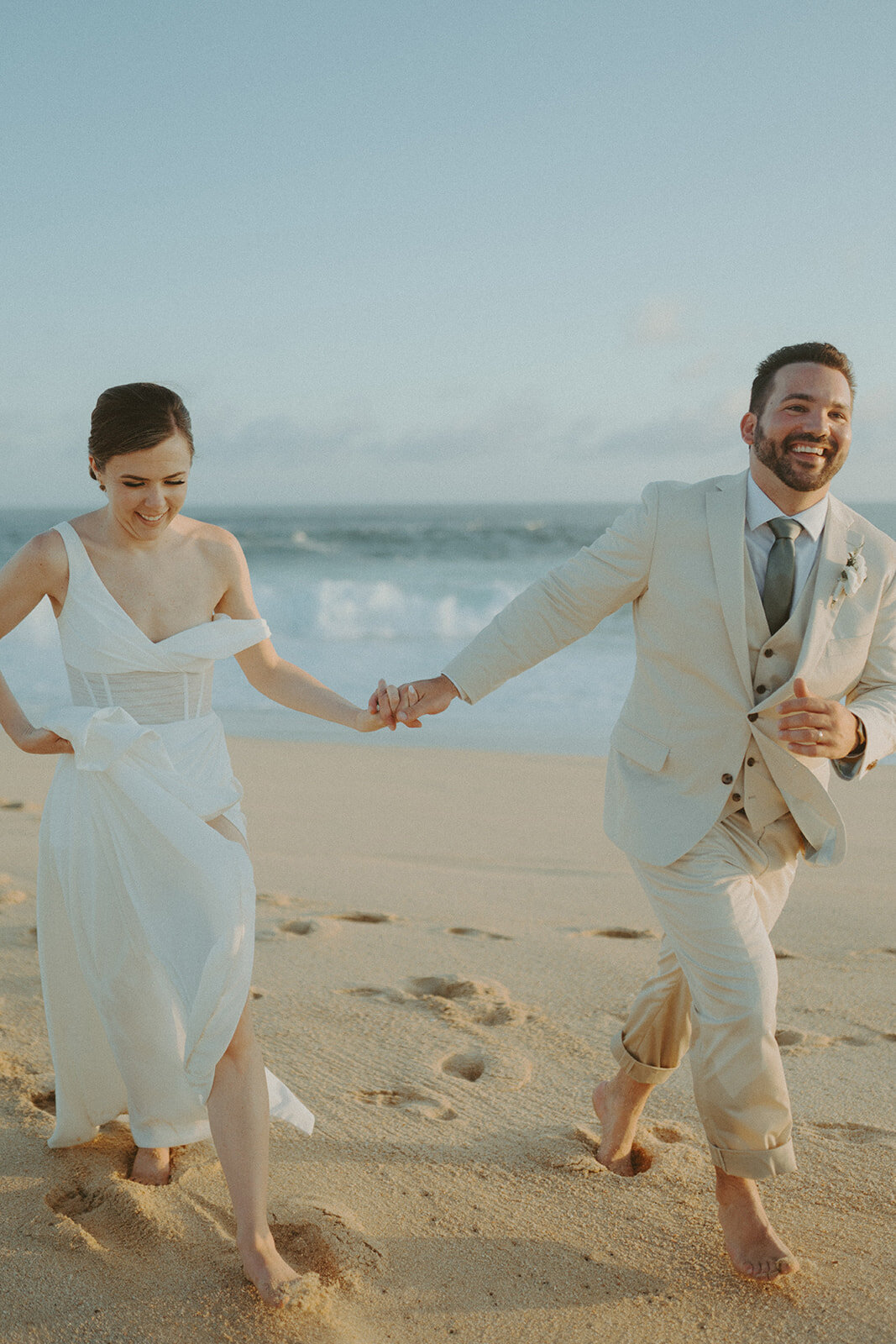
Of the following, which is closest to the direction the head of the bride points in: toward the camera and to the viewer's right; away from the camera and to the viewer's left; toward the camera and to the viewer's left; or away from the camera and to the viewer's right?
toward the camera and to the viewer's right

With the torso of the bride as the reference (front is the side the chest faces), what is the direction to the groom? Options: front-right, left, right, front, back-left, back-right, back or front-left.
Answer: left

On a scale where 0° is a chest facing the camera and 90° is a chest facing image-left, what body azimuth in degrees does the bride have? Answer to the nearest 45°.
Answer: approximately 0°
